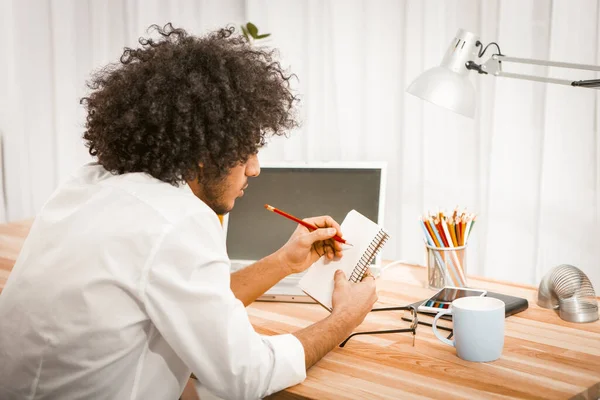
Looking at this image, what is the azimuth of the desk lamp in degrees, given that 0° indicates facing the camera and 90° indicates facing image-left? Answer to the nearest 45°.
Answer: approximately 90°

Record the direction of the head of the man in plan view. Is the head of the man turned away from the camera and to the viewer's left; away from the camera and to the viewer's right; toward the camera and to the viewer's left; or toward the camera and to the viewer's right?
away from the camera and to the viewer's right

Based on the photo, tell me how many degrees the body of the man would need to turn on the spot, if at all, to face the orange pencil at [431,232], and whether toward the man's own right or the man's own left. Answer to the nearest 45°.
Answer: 0° — they already face it

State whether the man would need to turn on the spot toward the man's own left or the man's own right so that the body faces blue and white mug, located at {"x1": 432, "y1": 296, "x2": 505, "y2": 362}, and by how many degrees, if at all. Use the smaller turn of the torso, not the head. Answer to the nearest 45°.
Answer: approximately 45° to the man's own right

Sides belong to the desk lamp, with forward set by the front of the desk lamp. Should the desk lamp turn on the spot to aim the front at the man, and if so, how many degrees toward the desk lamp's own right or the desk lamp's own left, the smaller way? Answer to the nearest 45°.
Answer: approximately 45° to the desk lamp's own left

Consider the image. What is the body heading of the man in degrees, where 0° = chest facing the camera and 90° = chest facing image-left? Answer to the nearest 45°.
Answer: approximately 225°

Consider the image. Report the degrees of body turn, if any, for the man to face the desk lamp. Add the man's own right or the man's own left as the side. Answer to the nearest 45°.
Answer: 0° — they already face it

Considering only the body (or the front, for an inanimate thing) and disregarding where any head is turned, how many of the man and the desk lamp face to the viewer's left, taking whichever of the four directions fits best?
1
